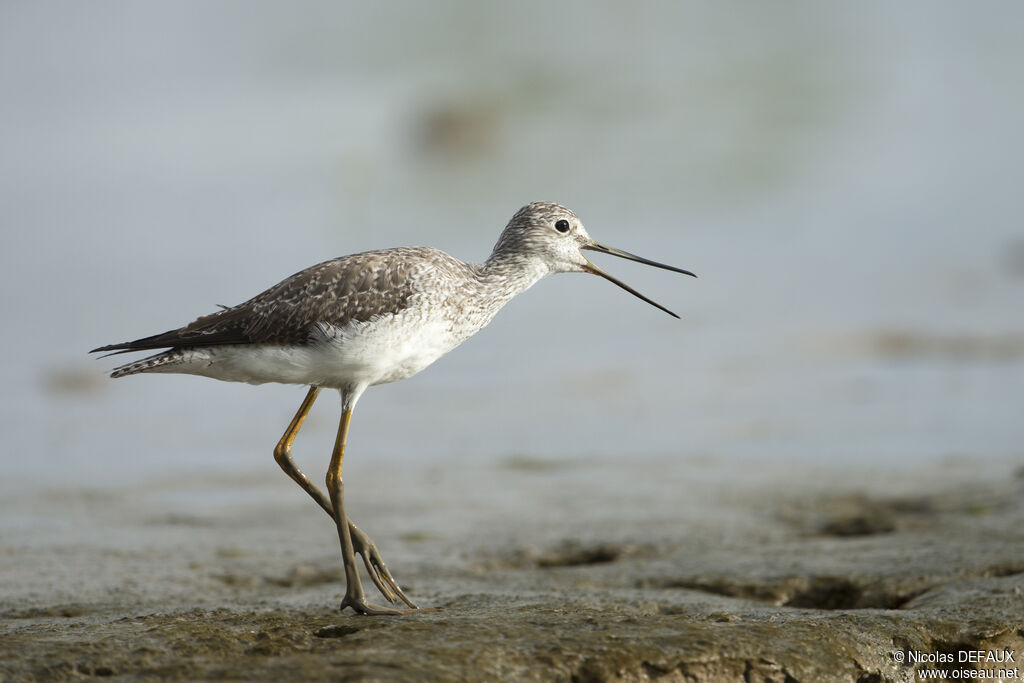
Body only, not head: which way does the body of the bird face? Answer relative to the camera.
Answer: to the viewer's right
